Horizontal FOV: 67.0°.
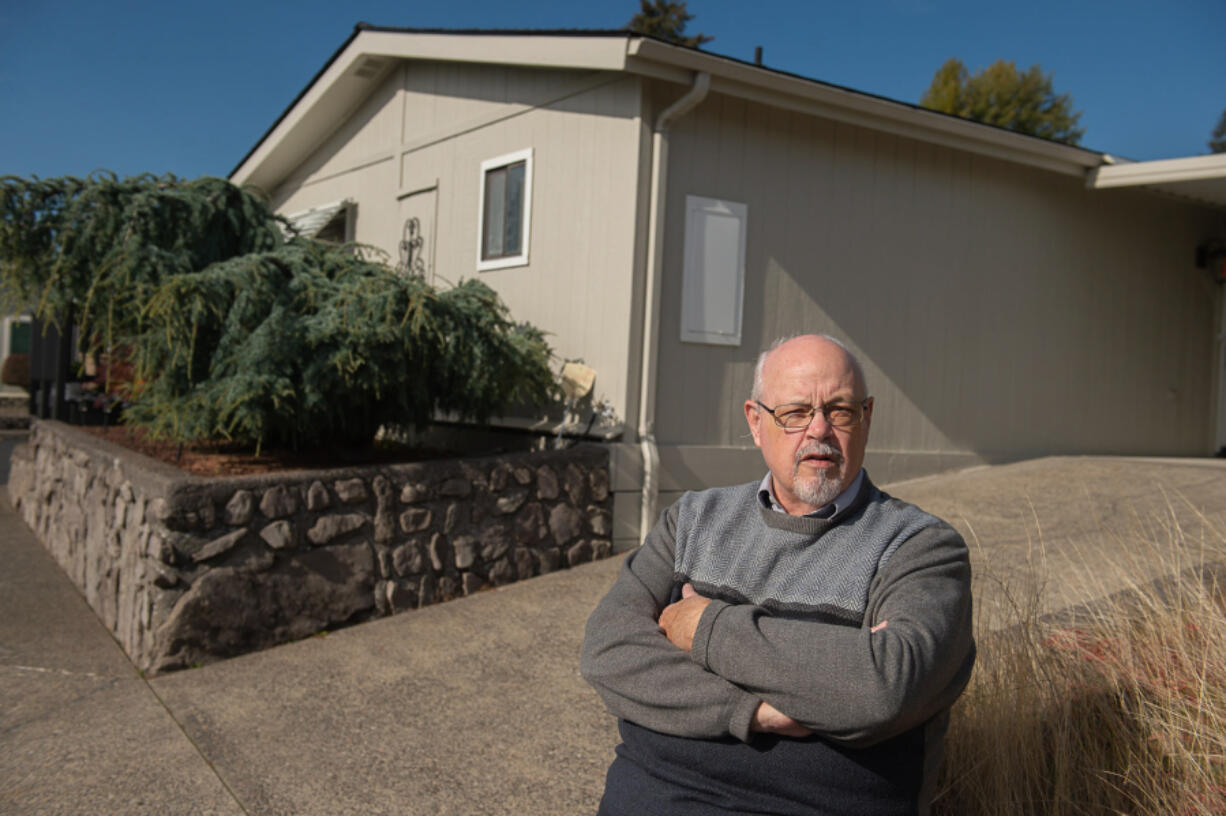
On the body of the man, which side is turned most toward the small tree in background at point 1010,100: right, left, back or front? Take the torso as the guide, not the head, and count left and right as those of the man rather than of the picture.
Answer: back

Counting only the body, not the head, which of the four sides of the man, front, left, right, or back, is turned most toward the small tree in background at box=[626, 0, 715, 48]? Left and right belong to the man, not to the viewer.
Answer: back

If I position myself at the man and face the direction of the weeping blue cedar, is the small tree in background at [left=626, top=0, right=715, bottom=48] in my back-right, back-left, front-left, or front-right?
front-right

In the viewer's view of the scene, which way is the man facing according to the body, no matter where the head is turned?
toward the camera

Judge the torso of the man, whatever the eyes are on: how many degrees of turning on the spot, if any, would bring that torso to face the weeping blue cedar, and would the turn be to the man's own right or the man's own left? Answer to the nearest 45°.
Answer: approximately 135° to the man's own right

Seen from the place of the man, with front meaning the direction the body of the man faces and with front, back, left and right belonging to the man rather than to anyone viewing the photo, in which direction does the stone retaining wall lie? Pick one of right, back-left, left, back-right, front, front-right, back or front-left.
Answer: back-right

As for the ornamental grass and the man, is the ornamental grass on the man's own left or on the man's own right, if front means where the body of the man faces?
on the man's own left

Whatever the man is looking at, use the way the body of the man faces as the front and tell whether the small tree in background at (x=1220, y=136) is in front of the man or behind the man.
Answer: behind

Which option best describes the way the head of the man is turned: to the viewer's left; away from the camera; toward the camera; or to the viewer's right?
toward the camera
